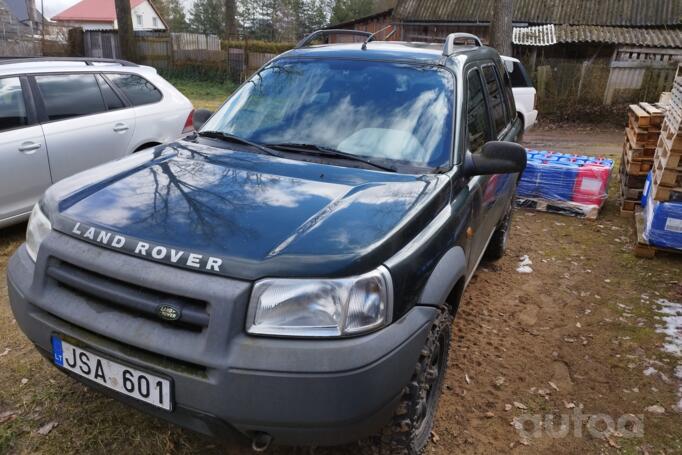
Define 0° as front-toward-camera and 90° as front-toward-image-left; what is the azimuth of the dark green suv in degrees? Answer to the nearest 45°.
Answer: approximately 45°

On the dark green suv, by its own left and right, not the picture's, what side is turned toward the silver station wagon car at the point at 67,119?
right

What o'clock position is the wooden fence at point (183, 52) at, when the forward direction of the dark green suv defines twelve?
The wooden fence is roughly at 4 o'clock from the dark green suv.

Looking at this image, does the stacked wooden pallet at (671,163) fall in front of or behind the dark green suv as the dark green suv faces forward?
behind

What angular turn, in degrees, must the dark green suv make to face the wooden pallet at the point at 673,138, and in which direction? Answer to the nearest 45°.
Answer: approximately 180°

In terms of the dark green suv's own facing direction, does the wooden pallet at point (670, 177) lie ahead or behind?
behind

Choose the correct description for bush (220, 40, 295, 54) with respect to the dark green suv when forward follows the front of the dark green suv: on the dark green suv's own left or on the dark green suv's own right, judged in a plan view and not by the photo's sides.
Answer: on the dark green suv's own right

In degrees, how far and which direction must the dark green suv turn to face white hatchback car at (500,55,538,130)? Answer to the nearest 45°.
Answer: approximately 180°

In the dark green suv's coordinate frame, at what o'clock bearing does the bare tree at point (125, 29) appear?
The bare tree is roughly at 4 o'clock from the dark green suv.

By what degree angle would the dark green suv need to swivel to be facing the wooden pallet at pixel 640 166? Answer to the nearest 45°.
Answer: approximately 180°
